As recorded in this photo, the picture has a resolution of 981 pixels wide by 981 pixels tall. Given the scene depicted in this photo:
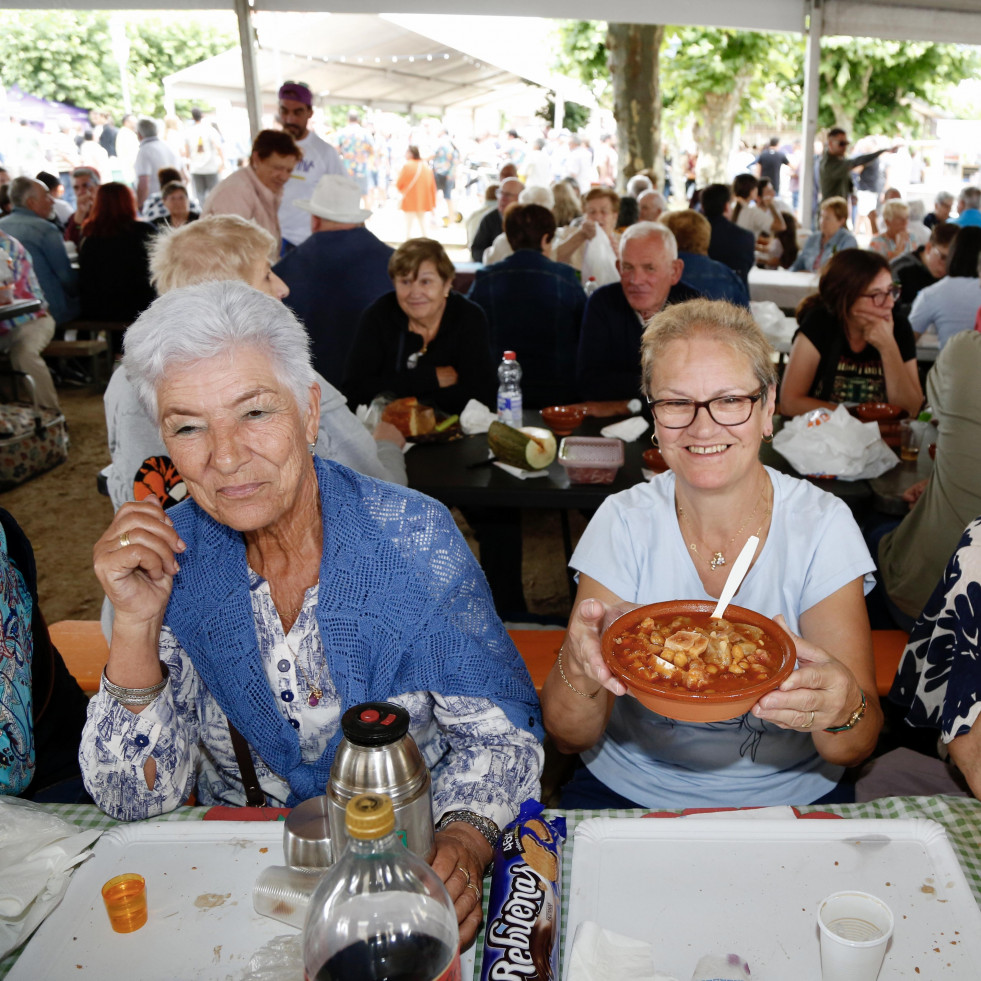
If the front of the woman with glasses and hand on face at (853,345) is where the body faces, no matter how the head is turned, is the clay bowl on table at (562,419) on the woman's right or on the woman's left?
on the woman's right

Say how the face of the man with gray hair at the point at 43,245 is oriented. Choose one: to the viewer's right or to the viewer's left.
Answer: to the viewer's right

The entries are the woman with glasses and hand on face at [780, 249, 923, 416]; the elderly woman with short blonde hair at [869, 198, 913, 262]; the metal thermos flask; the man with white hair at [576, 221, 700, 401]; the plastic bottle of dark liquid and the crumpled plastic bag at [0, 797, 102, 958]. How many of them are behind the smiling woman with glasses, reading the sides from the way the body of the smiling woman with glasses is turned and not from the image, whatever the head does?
3

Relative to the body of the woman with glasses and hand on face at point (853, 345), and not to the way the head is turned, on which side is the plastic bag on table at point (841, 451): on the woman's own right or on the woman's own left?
on the woman's own right

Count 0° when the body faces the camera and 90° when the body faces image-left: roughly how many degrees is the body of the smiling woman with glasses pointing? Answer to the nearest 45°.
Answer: approximately 0°

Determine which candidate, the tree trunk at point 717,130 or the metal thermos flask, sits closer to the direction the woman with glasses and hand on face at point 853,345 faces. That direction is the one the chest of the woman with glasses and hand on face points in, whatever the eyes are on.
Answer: the metal thermos flask
